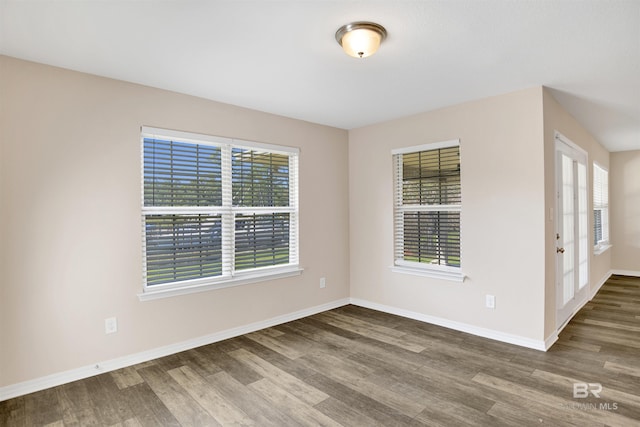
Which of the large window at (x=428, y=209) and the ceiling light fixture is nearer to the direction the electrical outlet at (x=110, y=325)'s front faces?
the ceiling light fixture

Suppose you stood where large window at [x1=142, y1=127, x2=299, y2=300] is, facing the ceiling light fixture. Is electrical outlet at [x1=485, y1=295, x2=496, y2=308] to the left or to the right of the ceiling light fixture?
left

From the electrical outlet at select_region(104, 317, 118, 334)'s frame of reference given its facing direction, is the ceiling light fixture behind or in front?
in front

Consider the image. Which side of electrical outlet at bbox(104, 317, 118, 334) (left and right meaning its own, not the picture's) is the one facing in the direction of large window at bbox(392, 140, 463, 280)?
left

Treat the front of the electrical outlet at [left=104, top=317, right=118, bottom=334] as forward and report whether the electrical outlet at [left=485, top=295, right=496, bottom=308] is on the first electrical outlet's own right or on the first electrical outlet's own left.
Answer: on the first electrical outlet's own left

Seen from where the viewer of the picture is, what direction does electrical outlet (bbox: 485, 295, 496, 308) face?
facing the viewer

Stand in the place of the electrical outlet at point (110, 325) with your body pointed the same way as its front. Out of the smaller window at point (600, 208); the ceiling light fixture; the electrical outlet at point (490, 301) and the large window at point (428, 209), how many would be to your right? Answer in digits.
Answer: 0

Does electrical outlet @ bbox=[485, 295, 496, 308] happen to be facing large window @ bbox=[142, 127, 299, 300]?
no

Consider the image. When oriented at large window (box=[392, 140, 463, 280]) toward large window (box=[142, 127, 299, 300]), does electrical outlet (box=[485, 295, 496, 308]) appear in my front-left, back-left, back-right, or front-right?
back-left
